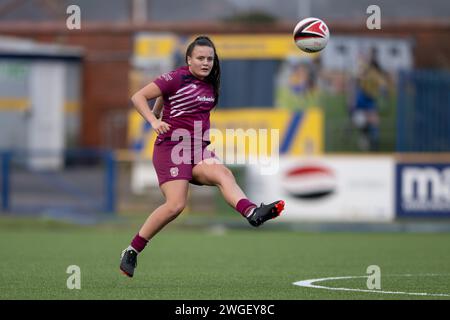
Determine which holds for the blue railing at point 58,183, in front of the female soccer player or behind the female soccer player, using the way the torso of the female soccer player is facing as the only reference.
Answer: behind

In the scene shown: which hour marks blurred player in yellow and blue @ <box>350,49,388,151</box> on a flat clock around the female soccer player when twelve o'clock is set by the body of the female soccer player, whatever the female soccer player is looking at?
The blurred player in yellow and blue is roughly at 8 o'clock from the female soccer player.

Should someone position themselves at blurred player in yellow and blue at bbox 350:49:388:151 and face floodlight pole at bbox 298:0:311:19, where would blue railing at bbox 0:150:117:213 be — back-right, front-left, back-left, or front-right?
back-left

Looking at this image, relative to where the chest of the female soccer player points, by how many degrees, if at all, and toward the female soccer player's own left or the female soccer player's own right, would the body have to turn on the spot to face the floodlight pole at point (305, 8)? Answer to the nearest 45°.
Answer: approximately 135° to the female soccer player's own left

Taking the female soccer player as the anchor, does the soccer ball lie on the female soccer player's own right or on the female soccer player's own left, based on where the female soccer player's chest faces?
on the female soccer player's own left

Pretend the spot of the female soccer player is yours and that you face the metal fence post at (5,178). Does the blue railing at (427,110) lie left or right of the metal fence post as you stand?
right

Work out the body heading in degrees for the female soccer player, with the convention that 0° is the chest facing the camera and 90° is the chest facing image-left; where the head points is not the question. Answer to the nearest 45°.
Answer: approximately 315°
